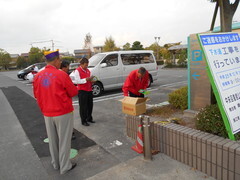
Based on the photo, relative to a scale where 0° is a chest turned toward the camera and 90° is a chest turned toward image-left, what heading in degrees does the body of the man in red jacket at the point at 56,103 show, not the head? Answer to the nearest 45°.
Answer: approximately 225°

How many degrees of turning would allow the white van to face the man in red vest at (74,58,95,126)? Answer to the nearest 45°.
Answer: approximately 45° to its left

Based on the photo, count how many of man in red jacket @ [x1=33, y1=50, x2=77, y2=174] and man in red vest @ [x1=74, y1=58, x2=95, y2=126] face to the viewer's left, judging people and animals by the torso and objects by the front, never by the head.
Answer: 0

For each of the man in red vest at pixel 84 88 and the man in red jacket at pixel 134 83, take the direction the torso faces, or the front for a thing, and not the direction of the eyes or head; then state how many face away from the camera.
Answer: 0

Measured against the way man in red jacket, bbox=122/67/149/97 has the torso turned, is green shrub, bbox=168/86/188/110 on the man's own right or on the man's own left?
on the man's own left

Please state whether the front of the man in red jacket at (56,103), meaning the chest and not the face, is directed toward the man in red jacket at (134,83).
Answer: yes

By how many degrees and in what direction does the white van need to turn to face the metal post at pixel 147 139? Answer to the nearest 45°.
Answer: approximately 45° to its left

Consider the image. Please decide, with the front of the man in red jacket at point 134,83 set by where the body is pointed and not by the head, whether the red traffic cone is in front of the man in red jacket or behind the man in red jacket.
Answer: in front

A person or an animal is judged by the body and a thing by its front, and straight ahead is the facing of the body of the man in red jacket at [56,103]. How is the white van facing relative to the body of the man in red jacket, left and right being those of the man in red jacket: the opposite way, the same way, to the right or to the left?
the opposite way
